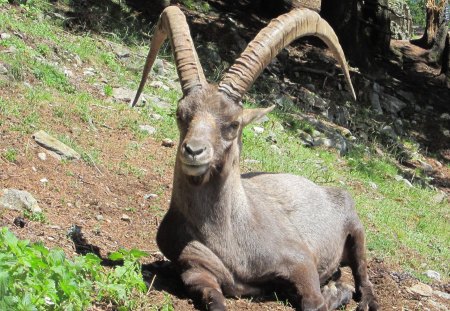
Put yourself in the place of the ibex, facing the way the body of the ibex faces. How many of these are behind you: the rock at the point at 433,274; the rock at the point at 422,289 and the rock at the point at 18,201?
2

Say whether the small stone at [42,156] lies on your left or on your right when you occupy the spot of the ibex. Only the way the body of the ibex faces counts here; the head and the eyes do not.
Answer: on your right

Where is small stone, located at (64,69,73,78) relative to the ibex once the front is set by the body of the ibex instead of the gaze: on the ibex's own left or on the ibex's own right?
on the ibex's own right

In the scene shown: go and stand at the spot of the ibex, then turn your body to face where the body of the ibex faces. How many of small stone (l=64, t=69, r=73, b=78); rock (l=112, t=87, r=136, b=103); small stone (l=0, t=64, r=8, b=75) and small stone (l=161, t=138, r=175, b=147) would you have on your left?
0

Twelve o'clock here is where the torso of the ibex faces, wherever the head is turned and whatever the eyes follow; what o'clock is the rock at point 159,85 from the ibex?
The rock is roughly at 4 o'clock from the ibex.

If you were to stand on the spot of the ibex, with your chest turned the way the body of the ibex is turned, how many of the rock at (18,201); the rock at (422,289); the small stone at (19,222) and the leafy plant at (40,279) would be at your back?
1

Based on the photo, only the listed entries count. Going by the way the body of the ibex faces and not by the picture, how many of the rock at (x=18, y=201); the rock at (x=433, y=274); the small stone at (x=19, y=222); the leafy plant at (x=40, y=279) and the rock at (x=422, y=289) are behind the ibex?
2

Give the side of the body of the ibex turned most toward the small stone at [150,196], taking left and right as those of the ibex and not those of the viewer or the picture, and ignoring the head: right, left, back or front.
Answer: right

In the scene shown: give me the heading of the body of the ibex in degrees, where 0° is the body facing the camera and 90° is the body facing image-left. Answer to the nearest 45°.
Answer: approximately 45°

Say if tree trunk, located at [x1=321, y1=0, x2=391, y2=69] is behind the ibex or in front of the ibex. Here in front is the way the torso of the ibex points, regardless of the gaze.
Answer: behind

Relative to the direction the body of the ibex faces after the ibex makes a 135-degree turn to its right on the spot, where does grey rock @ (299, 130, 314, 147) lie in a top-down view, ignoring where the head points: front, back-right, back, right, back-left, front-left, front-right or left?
front

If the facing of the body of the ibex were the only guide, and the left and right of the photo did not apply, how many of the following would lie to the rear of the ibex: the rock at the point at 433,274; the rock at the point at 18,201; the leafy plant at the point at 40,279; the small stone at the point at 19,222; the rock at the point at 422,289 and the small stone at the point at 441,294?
3

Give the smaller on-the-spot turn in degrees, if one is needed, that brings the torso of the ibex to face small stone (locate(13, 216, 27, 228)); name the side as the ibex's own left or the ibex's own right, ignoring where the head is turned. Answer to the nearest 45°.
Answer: approximately 45° to the ibex's own right

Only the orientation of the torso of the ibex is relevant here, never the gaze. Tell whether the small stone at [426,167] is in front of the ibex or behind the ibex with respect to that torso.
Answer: behind

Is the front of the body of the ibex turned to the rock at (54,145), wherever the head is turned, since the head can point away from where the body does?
no

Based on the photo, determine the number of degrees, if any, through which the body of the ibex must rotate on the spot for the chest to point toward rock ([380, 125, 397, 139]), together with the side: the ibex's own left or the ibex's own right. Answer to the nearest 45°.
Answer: approximately 135° to the ibex's own right

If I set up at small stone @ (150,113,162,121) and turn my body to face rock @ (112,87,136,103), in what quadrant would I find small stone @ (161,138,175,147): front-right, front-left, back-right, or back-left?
back-left

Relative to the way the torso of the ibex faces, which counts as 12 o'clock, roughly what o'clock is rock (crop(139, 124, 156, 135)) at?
The rock is roughly at 4 o'clock from the ibex.

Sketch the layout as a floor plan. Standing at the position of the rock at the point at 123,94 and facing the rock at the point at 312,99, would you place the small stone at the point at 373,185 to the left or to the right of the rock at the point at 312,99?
right

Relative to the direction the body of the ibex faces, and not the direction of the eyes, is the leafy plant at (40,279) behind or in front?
in front
